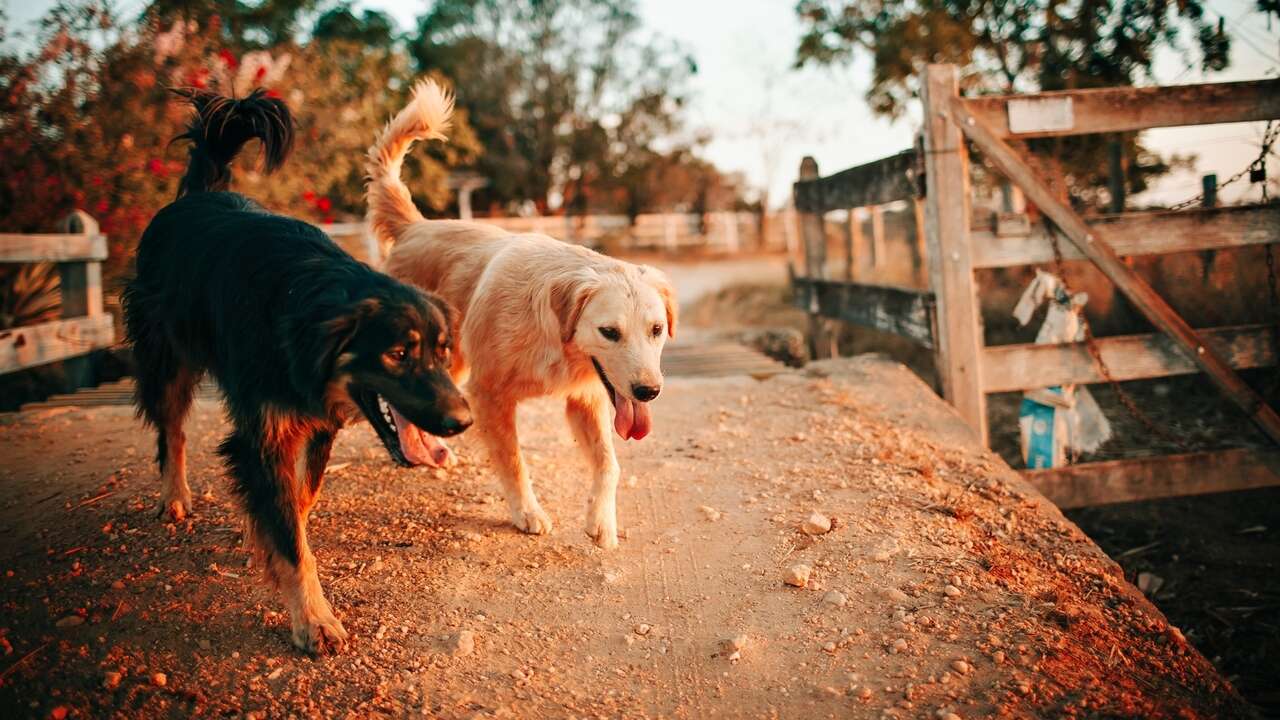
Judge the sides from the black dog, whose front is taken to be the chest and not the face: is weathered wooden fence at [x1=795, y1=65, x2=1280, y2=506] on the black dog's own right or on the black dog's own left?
on the black dog's own left

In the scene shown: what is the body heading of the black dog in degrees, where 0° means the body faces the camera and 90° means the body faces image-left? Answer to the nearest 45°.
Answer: approximately 315°

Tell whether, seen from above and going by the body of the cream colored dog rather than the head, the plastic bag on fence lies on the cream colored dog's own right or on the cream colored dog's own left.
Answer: on the cream colored dog's own left

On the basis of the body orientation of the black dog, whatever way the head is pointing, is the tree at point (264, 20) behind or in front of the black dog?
behind

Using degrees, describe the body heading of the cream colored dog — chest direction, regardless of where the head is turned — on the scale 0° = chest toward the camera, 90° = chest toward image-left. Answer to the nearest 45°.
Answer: approximately 315°
